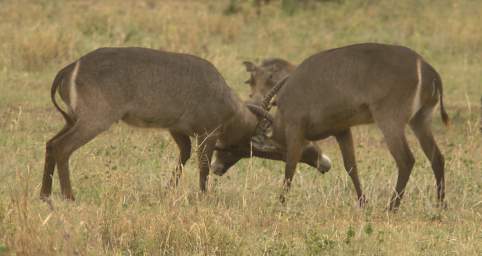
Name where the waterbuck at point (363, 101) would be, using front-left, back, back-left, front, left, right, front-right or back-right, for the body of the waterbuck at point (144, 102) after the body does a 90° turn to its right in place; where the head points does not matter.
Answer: left

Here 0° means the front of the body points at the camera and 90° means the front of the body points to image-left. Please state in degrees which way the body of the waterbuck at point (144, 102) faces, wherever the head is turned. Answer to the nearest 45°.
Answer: approximately 270°
